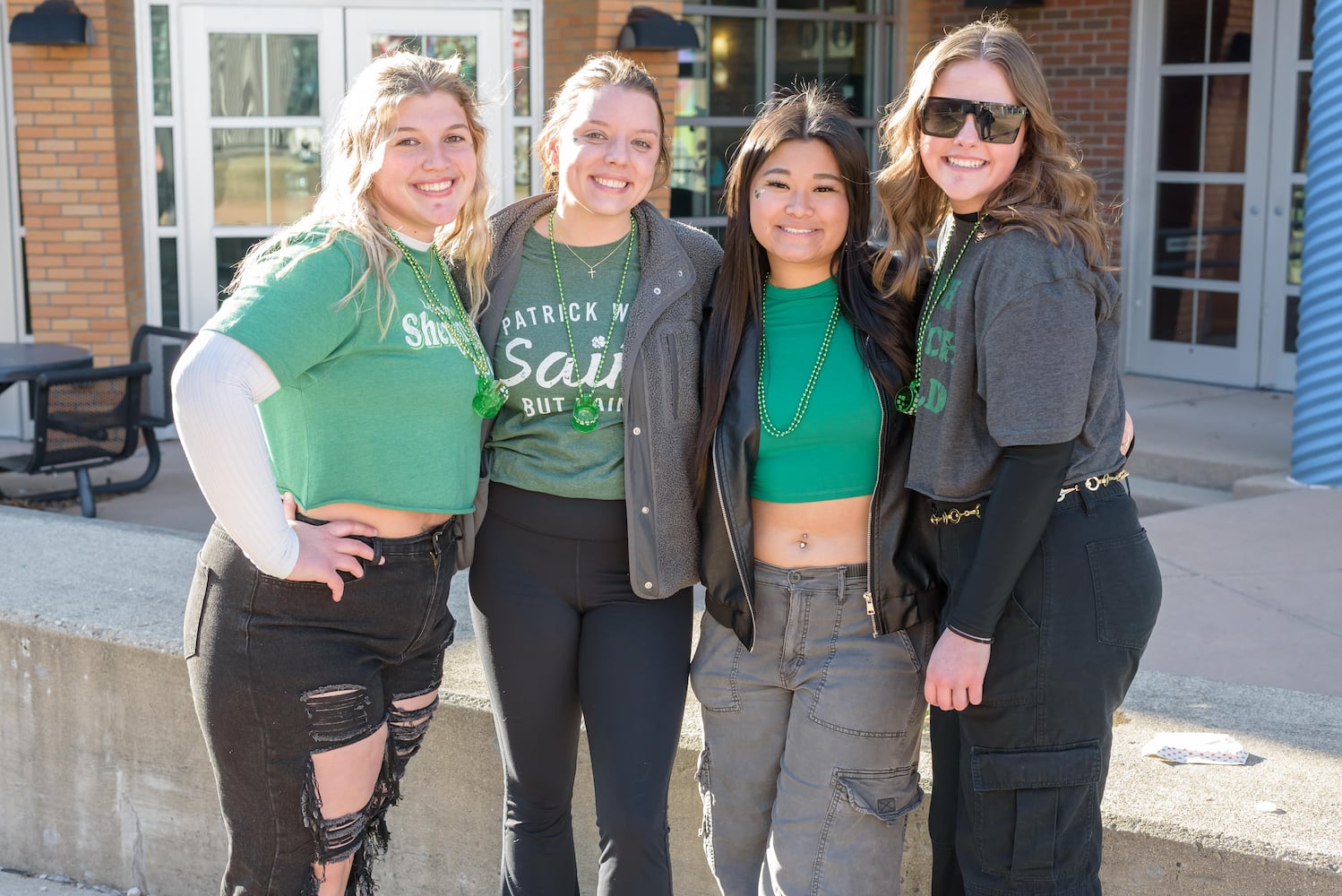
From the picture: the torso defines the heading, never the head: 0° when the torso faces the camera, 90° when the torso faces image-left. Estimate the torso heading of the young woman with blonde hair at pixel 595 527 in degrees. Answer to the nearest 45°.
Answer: approximately 0°

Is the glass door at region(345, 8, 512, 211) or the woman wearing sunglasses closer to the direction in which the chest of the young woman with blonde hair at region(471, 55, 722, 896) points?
the woman wearing sunglasses

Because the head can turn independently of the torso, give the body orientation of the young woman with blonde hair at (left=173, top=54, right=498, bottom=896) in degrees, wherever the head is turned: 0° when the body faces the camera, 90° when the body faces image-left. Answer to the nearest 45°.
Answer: approximately 315°

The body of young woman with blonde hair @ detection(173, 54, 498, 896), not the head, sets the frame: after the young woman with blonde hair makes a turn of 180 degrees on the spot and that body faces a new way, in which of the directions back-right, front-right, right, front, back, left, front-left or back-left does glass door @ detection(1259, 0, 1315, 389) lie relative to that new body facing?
right

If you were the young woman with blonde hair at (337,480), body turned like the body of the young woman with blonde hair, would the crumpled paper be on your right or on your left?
on your left

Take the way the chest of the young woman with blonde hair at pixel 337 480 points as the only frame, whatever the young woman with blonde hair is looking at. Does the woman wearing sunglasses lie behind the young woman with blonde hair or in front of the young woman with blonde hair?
in front
